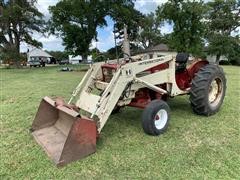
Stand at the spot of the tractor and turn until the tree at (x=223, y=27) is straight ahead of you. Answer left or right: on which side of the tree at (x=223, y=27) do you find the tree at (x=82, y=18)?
left

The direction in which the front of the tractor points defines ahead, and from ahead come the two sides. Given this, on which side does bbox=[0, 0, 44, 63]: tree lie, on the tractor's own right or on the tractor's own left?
on the tractor's own right

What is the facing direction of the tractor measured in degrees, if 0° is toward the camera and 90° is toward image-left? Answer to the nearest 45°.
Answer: approximately 45°

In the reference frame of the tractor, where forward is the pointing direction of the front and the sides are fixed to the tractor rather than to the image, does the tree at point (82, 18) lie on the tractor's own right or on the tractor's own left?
on the tractor's own right

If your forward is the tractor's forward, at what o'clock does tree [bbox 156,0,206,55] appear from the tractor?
The tree is roughly at 5 o'clock from the tractor.
